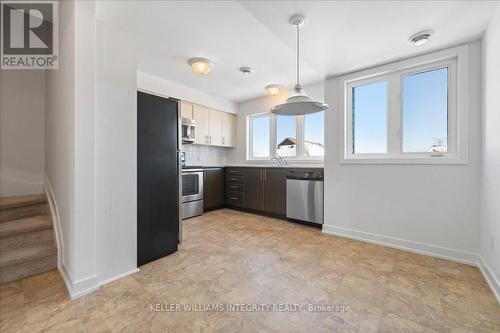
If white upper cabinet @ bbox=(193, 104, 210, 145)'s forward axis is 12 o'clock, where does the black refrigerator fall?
The black refrigerator is roughly at 2 o'clock from the white upper cabinet.

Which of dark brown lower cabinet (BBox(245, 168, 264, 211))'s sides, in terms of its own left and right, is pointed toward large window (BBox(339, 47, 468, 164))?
left

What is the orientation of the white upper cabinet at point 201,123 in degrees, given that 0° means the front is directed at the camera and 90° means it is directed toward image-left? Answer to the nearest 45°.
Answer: approximately 315°

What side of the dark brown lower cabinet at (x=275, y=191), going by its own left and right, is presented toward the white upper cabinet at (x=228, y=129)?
right
